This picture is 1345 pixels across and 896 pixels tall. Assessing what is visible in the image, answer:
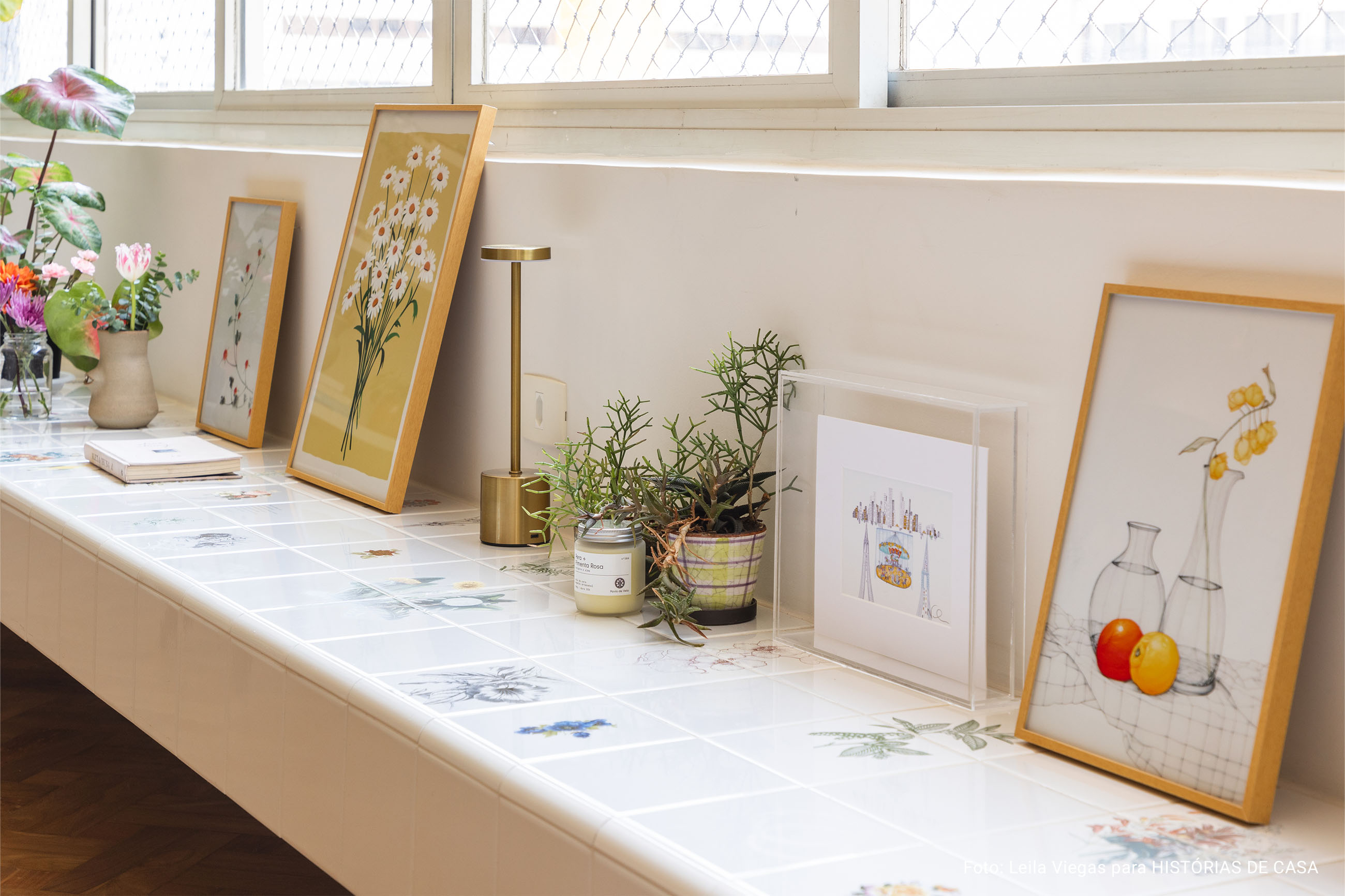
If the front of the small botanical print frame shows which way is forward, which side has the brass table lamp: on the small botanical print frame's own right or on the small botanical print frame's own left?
on the small botanical print frame's own left

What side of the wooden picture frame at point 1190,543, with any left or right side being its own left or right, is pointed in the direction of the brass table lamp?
right

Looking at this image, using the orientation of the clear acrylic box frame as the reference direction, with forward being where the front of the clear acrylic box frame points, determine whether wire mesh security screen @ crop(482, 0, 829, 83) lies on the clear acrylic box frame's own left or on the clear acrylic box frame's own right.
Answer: on the clear acrylic box frame's own right

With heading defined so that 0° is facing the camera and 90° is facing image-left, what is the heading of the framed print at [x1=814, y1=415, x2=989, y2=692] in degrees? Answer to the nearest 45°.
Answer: approximately 45°

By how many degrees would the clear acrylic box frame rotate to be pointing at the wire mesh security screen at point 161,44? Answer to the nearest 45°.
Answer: approximately 90° to its right

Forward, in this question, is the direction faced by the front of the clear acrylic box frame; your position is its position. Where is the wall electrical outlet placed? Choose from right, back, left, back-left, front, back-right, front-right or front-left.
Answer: right

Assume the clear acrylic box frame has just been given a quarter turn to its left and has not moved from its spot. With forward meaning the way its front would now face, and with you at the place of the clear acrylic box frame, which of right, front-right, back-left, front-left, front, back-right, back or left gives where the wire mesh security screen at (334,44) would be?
back

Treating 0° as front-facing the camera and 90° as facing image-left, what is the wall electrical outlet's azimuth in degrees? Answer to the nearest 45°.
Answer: approximately 45°

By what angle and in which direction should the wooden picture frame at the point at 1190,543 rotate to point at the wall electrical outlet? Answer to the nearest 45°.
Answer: approximately 90° to its right

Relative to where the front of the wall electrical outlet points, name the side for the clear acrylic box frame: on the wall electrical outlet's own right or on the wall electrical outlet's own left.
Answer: on the wall electrical outlet's own left
